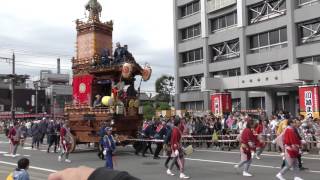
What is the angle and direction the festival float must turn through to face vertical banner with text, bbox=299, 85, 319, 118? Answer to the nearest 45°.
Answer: approximately 45° to its left

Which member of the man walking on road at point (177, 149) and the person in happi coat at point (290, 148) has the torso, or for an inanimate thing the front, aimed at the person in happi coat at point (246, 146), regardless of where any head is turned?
the man walking on road

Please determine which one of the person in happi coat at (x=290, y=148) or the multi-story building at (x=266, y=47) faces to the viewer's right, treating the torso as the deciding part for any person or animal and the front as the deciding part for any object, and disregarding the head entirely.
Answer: the person in happi coat

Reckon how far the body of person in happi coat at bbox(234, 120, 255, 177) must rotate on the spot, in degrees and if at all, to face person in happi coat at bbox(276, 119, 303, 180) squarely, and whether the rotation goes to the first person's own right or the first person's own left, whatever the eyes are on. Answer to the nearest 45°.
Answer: approximately 45° to the first person's own right

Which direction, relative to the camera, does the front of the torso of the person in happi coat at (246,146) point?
to the viewer's right

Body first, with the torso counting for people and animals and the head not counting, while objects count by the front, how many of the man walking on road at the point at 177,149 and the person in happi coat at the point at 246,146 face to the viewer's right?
2

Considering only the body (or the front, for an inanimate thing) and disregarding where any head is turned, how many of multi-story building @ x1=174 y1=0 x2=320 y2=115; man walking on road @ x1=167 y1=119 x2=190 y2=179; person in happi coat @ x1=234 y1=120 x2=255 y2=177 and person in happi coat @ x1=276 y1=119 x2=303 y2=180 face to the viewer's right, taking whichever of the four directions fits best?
3

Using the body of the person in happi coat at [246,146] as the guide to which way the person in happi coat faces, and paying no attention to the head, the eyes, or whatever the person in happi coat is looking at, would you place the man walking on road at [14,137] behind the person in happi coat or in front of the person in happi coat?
behind

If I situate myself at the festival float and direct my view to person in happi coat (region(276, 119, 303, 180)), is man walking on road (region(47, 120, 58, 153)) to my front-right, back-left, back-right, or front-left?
back-right

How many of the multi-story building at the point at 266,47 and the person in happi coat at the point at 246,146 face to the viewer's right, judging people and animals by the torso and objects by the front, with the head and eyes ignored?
1

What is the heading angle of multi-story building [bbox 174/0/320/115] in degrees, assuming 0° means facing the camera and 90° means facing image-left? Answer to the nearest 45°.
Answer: approximately 45°

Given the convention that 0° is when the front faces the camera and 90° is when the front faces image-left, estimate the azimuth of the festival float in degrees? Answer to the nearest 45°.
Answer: approximately 315°

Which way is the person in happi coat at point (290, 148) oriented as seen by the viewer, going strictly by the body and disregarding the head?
to the viewer's right

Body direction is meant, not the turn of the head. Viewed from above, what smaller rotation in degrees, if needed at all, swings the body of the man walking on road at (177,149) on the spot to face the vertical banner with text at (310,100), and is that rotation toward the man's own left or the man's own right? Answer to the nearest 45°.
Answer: approximately 45° to the man's own left
